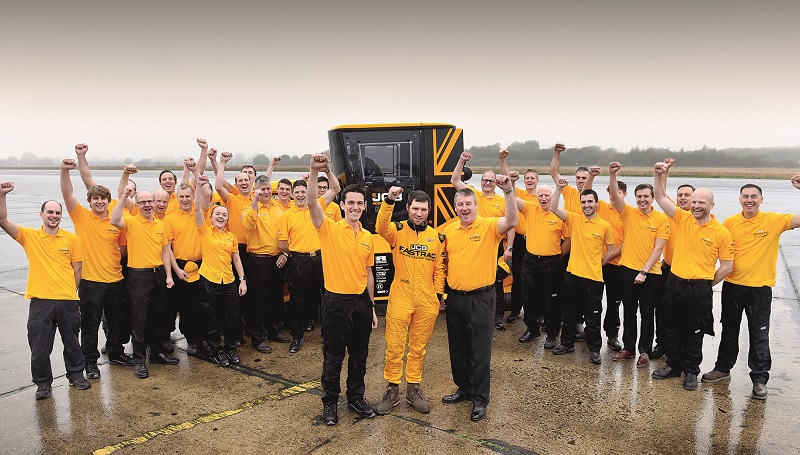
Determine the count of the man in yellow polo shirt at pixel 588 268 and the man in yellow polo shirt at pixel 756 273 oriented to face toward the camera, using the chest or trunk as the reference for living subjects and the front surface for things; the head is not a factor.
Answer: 2

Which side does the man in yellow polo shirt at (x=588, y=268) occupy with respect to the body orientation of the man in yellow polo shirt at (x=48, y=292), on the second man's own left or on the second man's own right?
on the second man's own left

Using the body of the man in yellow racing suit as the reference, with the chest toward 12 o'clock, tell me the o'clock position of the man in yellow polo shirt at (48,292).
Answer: The man in yellow polo shirt is roughly at 3 o'clock from the man in yellow racing suit.

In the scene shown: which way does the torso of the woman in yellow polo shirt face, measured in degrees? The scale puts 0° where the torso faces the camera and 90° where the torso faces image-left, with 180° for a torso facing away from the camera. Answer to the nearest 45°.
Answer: approximately 0°

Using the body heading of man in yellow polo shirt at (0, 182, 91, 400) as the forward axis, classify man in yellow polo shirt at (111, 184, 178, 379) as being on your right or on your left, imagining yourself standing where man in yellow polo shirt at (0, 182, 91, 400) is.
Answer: on your left

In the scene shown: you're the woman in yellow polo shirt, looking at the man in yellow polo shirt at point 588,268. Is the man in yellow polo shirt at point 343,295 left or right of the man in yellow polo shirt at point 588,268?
right

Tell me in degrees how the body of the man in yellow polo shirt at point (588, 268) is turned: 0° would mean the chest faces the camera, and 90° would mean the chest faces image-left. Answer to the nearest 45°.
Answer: approximately 0°
